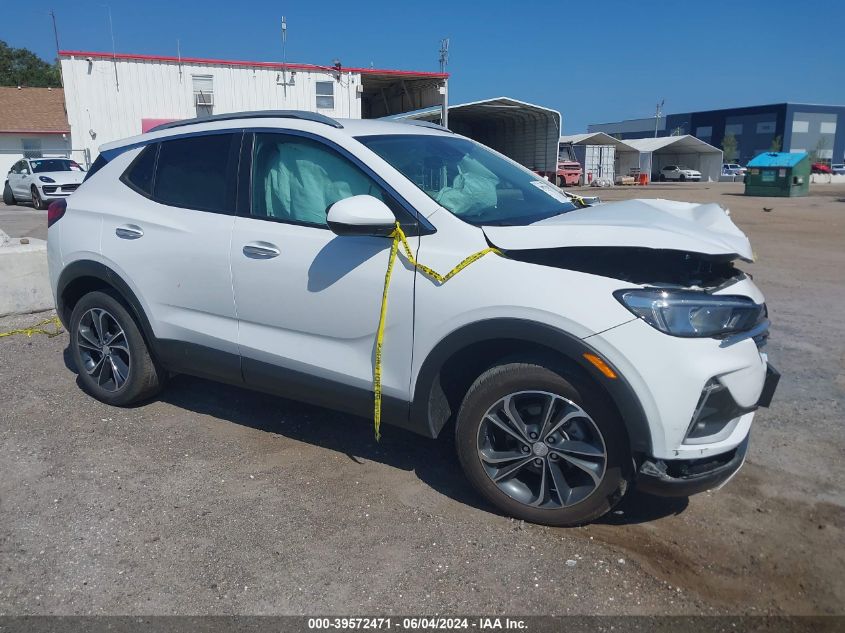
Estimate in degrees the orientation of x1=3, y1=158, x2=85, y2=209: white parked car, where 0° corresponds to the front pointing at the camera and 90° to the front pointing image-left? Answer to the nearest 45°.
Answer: approximately 315°

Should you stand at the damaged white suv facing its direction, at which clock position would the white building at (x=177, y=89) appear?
The white building is roughly at 7 o'clock from the damaged white suv.

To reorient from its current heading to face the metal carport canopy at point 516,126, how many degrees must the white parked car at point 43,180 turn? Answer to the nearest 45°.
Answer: approximately 45° to its left

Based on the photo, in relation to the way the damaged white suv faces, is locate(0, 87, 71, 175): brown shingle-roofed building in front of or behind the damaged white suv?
behind

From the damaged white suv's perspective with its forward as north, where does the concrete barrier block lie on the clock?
The concrete barrier block is roughly at 6 o'clock from the damaged white suv.

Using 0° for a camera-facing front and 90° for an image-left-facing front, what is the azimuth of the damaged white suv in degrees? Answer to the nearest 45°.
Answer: approximately 315°

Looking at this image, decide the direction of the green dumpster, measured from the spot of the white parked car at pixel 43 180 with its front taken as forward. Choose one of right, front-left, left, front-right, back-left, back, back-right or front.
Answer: front-left

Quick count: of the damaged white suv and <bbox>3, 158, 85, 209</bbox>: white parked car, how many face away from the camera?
0

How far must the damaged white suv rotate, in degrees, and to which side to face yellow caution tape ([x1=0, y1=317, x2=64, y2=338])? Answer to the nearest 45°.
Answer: approximately 180°

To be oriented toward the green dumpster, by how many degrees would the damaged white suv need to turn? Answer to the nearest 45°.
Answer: approximately 90° to its left

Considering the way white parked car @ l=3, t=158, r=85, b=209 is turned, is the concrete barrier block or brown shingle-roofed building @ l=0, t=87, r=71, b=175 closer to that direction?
the concrete barrier block
